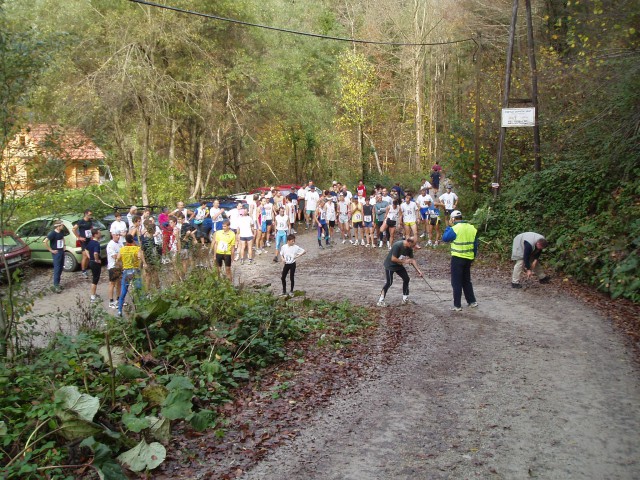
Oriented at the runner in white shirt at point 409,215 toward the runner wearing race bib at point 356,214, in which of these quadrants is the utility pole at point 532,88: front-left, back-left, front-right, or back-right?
back-right

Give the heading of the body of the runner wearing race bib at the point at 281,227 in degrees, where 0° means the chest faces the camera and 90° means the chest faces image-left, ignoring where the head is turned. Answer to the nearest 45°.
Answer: approximately 0°

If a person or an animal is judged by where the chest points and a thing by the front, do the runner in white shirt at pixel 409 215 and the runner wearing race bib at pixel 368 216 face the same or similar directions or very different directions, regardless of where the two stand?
same or similar directions

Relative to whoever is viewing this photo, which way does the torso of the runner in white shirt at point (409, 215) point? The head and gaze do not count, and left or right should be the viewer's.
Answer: facing the viewer

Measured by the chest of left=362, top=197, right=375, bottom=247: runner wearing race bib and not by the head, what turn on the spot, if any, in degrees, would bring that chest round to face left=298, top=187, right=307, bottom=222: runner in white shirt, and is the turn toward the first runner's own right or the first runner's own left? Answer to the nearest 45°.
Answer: approximately 135° to the first runner's own right

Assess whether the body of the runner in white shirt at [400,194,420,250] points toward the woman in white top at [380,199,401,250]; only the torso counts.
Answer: no

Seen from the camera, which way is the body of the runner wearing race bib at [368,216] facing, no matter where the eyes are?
toward the camera

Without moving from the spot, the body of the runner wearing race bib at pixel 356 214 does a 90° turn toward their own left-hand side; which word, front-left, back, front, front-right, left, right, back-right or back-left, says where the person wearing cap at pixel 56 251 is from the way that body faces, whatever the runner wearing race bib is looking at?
back-right

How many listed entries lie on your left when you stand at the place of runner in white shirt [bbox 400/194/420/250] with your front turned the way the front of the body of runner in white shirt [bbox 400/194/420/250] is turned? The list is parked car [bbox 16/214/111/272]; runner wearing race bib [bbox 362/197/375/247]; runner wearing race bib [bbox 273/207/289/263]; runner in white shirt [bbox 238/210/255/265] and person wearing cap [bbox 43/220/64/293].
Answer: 0

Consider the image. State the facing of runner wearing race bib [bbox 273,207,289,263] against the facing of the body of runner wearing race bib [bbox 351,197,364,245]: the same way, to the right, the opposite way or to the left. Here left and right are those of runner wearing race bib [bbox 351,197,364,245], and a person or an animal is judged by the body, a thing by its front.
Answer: the same way

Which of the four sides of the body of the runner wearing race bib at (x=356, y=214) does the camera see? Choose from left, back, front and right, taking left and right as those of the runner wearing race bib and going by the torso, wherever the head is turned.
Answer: front

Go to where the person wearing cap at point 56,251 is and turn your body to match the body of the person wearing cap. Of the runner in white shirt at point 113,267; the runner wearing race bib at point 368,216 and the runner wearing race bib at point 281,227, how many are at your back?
0

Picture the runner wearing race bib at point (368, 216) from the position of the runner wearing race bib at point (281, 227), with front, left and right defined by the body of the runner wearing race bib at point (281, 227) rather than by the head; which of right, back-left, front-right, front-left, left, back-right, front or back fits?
back-left
